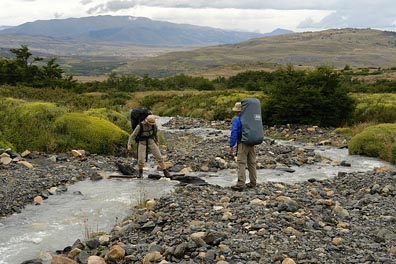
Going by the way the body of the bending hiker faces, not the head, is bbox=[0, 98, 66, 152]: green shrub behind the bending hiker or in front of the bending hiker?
behind

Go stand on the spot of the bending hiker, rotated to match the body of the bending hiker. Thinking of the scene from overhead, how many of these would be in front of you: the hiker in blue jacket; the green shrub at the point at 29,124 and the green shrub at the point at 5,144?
1

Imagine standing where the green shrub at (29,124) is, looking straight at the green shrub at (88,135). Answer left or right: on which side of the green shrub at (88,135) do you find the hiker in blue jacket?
right

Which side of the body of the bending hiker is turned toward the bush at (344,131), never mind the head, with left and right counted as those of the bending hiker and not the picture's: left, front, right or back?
left

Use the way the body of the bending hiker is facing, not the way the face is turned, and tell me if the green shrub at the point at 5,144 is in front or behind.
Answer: behind

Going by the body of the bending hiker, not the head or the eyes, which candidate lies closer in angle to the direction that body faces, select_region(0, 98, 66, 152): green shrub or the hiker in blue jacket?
the hiker in blue jacket

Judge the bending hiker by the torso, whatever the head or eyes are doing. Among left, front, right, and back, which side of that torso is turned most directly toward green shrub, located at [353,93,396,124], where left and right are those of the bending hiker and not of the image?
left

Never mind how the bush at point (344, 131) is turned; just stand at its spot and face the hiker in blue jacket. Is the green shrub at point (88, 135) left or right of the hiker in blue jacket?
right

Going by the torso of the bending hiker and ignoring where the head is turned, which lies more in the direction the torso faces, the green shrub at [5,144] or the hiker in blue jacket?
the hiker in blue jacket

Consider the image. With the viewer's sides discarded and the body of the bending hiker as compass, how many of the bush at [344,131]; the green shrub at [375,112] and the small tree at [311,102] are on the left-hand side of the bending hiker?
3

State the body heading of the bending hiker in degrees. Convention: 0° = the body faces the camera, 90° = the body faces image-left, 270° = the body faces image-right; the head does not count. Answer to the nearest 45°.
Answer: approximately 315°

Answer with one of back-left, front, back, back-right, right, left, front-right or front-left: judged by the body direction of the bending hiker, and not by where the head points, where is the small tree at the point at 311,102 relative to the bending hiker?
left

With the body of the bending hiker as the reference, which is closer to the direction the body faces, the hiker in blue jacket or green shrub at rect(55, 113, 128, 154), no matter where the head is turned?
the hiker in blue jacket
